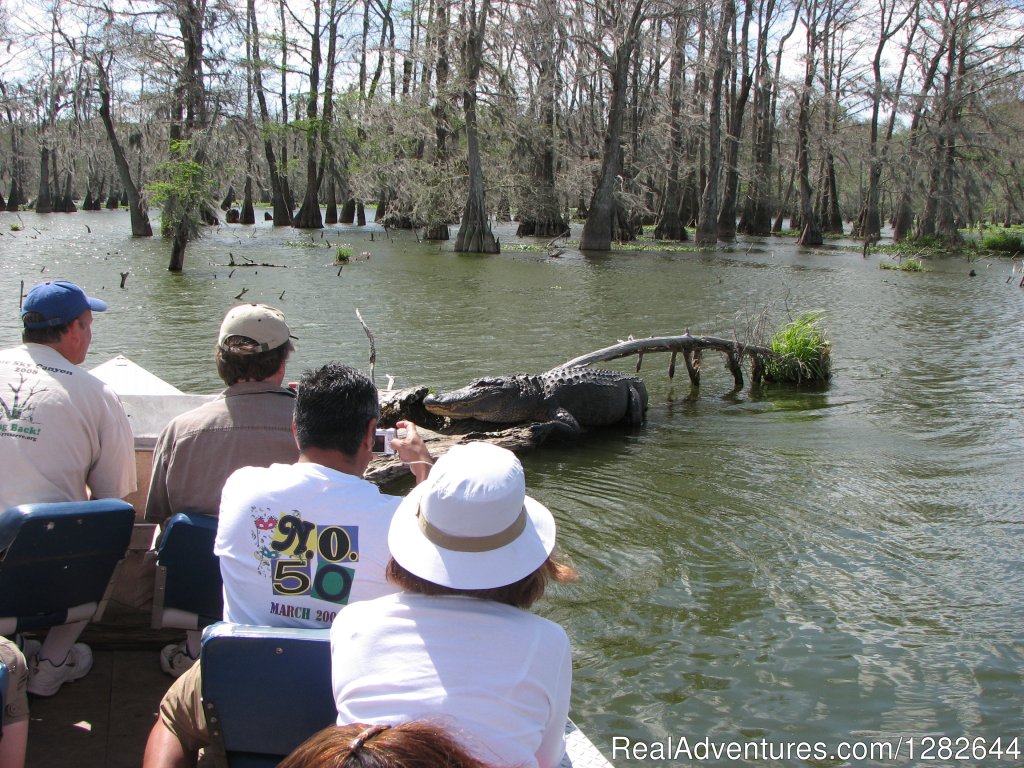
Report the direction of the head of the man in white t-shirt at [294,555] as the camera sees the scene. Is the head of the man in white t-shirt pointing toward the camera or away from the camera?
away from the camera

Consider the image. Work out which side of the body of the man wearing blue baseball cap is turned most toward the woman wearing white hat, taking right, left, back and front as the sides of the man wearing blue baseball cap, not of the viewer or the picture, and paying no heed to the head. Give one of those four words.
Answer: right

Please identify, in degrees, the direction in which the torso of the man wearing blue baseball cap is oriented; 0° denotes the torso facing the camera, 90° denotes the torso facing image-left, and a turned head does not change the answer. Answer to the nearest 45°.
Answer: approximately 225°

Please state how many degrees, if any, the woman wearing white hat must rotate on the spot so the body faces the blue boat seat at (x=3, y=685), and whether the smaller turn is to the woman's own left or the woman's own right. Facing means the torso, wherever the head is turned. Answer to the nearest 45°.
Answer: approximately 90° to the woman's own left

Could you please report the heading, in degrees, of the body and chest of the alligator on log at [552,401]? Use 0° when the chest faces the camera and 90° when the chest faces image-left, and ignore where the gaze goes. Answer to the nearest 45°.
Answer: approximately 90°

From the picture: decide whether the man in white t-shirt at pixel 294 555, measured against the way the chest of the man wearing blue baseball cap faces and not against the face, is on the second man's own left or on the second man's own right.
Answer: on the second man's own right

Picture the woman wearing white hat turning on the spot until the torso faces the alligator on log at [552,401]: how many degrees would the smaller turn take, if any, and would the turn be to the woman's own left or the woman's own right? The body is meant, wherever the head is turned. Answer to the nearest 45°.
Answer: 0° — they already face it

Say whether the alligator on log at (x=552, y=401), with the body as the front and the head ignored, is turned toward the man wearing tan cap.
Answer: no

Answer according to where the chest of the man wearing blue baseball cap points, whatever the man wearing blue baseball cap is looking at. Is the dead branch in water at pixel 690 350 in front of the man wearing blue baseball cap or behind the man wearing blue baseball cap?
in front

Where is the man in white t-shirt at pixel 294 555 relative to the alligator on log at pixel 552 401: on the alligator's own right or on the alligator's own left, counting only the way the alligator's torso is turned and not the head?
on the alligator's own left

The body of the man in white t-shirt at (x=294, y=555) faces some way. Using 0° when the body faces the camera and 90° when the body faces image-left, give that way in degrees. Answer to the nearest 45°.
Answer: approximately 225°

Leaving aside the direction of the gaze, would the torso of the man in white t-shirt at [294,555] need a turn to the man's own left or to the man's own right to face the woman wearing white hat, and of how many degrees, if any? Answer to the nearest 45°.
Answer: approximately 90° to the man's own right

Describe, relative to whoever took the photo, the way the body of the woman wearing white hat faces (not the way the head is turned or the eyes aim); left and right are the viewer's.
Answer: facing away from the viewer

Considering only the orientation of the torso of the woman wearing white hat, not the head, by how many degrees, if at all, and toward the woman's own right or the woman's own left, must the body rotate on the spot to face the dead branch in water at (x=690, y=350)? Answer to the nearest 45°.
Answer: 0° — they already face it

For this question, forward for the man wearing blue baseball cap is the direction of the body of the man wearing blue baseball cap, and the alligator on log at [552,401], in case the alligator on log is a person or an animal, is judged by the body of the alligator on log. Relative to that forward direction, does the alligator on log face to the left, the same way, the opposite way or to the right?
to the left

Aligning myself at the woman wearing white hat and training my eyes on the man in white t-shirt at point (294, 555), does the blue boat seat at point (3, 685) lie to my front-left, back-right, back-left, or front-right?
front-left

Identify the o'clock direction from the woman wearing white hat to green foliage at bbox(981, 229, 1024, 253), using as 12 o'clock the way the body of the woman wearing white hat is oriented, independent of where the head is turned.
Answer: The green foliage is roughly at 1 o'clock from the woman wearing white hat.

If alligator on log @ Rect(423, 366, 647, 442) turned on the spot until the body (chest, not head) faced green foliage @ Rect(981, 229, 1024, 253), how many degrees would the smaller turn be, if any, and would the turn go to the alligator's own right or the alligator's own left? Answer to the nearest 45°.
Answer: approximately 135° to the alligator's own right

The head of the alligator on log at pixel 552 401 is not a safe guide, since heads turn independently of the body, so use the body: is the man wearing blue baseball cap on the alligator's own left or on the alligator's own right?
on the alligator's own left
